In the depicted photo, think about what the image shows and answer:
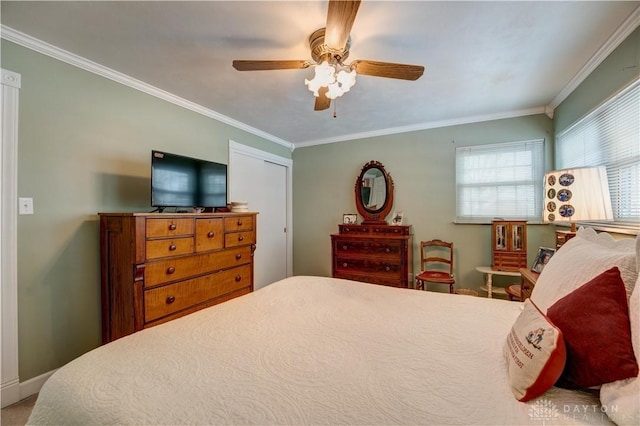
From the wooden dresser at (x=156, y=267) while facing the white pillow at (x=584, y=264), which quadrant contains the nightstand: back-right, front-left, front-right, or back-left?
front-left

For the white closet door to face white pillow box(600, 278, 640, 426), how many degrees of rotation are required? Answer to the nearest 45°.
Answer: approximately 45° to its right

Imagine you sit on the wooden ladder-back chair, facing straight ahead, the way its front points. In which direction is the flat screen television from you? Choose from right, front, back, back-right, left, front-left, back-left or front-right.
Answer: front-right

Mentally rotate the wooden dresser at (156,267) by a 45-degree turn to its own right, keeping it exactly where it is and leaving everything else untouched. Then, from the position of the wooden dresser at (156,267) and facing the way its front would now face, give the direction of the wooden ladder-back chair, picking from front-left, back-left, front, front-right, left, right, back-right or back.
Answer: left

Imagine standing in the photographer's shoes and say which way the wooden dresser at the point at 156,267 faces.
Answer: facing the viewer and to the right of the viewer

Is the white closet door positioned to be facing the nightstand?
yes

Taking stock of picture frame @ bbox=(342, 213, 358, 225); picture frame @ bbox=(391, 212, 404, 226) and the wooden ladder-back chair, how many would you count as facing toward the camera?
3

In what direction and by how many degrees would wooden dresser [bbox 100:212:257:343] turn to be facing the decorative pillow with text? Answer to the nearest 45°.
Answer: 0° — it already faces it

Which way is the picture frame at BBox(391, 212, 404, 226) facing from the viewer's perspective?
toward the camera

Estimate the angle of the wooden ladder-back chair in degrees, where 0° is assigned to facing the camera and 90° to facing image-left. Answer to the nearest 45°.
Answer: approximately 0°

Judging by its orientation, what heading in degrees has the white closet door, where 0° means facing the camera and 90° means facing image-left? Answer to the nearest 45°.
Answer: approximately 315°

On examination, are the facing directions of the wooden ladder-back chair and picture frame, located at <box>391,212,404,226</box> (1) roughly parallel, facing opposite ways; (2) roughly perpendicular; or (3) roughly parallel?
roughly parallel

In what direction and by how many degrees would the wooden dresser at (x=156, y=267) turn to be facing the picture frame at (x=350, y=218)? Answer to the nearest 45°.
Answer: approximately 45° to its left

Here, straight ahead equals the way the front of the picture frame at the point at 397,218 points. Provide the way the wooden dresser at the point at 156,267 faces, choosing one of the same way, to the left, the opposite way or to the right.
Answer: to the left

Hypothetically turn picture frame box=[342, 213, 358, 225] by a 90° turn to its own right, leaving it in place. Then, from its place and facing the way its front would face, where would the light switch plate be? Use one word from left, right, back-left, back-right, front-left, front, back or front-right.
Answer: front-left

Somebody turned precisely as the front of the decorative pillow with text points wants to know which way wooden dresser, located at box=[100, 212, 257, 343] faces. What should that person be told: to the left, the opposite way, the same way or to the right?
the opposite way

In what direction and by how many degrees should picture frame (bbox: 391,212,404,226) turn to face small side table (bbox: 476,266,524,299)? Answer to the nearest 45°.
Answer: approximately 45° to its left

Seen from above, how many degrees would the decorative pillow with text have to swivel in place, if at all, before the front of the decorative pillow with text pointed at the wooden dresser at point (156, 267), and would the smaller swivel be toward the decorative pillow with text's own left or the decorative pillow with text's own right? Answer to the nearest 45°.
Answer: approximately 45° to the decorative pillow with text's own right

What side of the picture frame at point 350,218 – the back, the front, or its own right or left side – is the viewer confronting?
front
